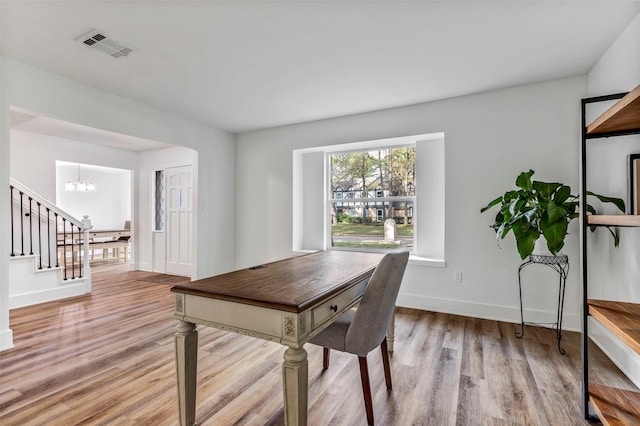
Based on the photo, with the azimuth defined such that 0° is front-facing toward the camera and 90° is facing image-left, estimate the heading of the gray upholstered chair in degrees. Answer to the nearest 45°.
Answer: approximately 135°

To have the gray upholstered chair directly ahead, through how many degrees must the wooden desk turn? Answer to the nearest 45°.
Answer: approximately 45° to its left

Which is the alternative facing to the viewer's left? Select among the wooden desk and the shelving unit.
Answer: the shelving unit

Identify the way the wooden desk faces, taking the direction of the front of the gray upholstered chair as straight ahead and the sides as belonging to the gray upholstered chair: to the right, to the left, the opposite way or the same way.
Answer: the opposite way

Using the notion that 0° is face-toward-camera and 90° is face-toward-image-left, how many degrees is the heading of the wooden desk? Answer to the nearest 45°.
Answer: approximately 315°

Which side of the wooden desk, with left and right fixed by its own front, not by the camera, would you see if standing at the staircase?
back

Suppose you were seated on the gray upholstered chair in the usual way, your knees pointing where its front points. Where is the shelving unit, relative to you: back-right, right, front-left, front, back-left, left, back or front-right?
back-right

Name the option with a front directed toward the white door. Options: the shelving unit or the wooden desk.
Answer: the shelving unit

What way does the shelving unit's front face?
to the viewer's left

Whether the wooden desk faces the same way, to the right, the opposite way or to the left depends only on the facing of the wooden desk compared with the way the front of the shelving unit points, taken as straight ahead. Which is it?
the opposite way

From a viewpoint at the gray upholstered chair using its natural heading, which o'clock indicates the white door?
The white door is roughly at 12 o'clock from the gray upholstered chair.
